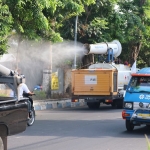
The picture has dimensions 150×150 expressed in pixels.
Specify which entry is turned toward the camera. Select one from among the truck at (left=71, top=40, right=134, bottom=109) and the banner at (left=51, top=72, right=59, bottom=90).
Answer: the banner

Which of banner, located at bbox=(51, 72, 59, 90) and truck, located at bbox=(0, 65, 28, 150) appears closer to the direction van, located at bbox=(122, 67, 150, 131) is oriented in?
the truck

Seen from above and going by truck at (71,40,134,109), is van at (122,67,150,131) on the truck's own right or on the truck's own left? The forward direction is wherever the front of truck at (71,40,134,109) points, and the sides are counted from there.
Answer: on the truck's own right

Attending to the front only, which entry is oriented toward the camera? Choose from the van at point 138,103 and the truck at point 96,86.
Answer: the van at point 138,103

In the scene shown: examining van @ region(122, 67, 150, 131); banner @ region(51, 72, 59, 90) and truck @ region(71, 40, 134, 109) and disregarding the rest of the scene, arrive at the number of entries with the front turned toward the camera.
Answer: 2

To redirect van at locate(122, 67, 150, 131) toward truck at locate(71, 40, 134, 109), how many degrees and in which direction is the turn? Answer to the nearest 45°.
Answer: approximately 180°

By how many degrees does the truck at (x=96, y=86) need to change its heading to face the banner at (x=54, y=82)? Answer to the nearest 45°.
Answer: approximately 90° to its left

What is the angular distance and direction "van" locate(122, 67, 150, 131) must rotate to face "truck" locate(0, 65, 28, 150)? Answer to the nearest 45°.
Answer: approximately 45° to its right

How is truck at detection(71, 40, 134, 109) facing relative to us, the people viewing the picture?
facing away from the viewer and to the right of the viewer

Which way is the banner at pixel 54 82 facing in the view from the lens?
facing the viewer

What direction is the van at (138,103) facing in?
toward the camera
